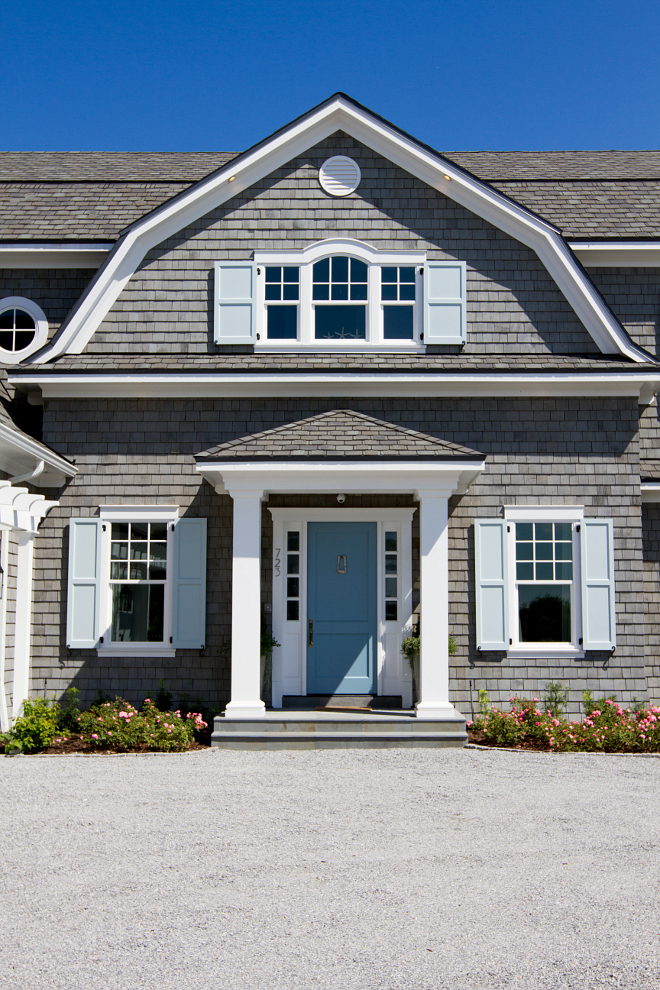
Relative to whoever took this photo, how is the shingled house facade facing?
facing the viewer

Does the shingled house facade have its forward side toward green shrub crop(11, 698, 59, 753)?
no
